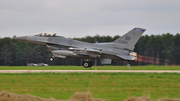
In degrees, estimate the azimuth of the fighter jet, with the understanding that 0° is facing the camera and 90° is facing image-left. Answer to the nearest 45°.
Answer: approximately 90°
